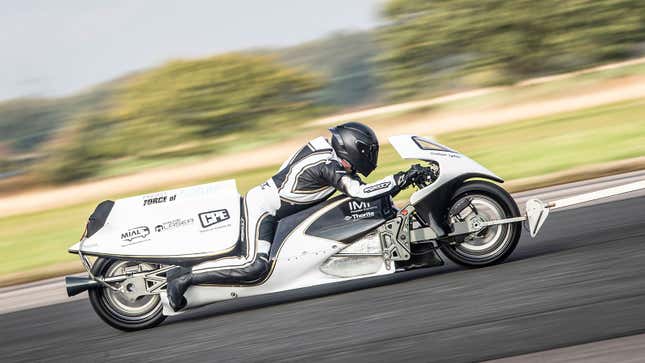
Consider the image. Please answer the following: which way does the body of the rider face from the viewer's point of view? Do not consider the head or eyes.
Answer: to the viewer's right

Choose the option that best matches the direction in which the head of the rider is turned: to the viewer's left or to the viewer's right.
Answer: to the viewer's right

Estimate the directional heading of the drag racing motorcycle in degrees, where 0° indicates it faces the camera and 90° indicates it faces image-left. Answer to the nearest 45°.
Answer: approximately 270°
